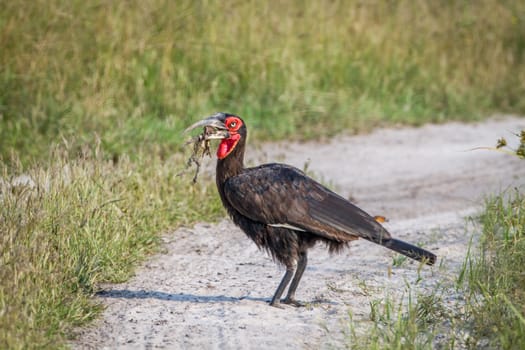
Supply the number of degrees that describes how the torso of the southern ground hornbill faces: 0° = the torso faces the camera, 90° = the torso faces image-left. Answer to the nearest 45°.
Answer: approximately 90°
